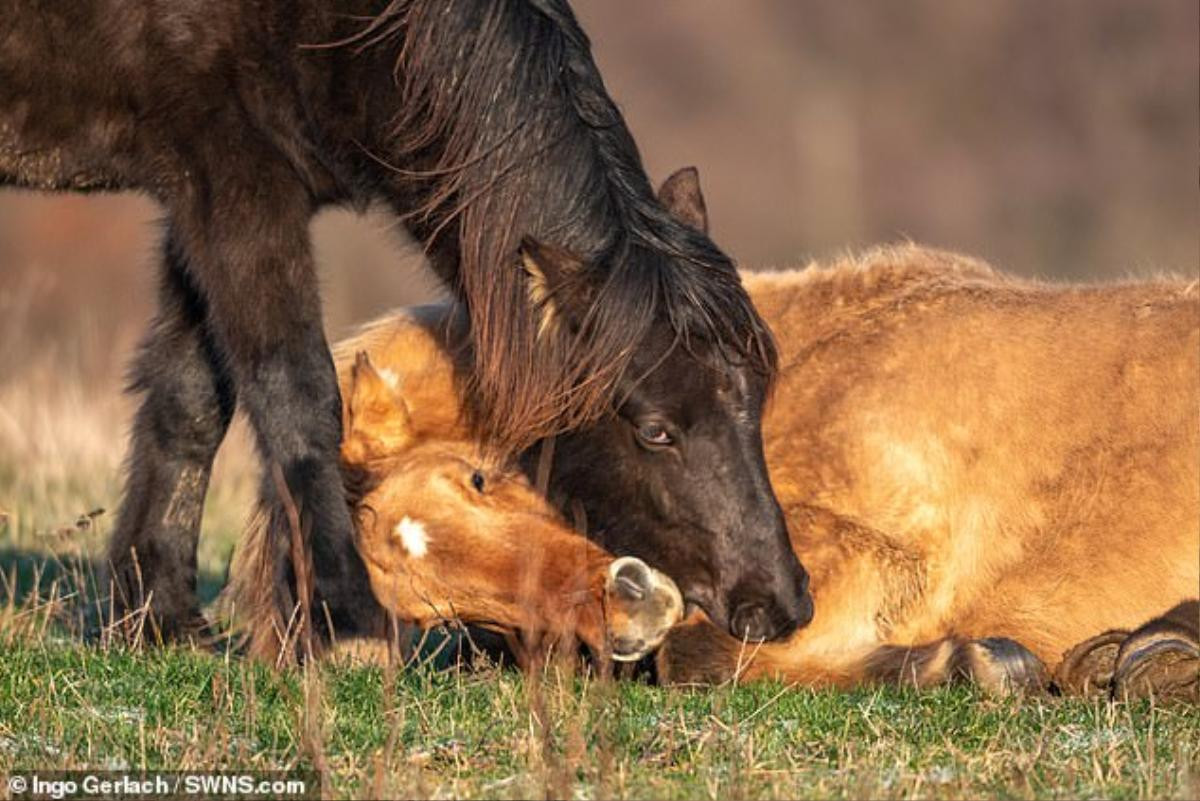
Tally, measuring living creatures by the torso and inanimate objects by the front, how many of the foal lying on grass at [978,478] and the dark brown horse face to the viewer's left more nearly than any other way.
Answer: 1

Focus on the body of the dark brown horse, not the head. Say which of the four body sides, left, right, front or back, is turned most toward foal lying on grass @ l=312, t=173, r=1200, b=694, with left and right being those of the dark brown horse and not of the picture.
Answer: front

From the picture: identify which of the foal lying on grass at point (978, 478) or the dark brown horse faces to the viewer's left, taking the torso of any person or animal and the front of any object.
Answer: the foal lying on grass

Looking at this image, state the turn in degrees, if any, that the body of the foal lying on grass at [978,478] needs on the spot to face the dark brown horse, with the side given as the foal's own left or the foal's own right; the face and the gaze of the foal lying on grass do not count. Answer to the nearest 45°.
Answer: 0° — it already faces it

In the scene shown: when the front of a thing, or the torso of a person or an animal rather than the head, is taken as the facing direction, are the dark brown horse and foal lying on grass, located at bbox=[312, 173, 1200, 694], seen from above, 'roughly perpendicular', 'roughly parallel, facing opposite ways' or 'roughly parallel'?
roughly parallel, facing opposite ways

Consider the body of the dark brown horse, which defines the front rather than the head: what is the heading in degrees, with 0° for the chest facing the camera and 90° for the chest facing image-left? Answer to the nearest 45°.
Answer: approximately 270°

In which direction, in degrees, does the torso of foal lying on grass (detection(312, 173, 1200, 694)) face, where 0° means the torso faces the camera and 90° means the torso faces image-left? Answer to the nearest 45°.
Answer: approximately 90°
